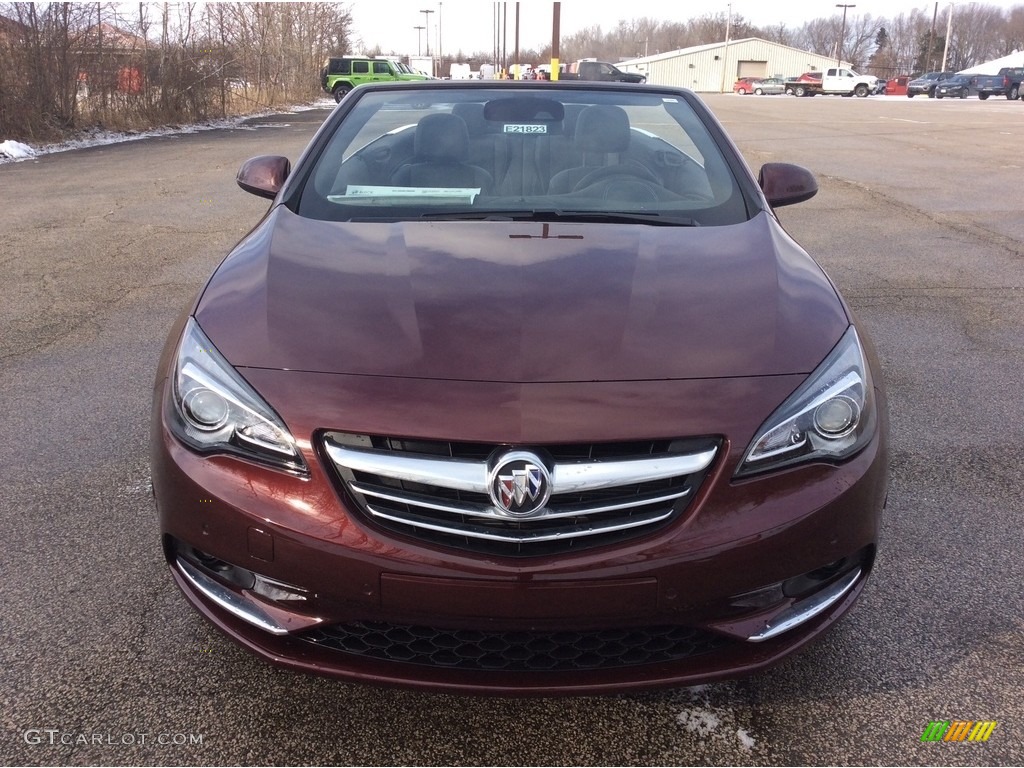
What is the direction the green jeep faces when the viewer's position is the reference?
facing to the right of the viewer

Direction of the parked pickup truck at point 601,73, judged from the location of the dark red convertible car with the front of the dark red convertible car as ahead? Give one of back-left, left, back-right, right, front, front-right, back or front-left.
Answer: back

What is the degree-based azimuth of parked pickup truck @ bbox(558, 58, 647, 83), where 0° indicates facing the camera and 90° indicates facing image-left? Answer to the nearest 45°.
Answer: approximately 270°

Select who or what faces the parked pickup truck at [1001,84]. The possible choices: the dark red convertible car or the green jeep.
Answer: the green jeep

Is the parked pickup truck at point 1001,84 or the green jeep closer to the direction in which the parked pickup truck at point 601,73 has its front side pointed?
the parked pickup truck

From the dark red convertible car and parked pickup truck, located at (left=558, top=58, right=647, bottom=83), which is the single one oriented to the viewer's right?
the parked pickup truck

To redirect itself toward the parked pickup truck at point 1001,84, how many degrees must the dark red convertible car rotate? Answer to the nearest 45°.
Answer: approximately 135° to its left

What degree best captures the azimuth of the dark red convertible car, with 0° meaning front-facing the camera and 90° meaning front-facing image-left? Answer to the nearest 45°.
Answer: approximately 0°

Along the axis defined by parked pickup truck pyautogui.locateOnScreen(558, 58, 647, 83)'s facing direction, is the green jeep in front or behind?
behind

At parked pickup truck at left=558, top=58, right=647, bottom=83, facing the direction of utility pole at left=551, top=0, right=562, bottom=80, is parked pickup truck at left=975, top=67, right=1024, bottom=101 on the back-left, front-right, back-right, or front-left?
back-left

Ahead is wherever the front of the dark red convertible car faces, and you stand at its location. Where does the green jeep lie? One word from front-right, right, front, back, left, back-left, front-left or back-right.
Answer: back
